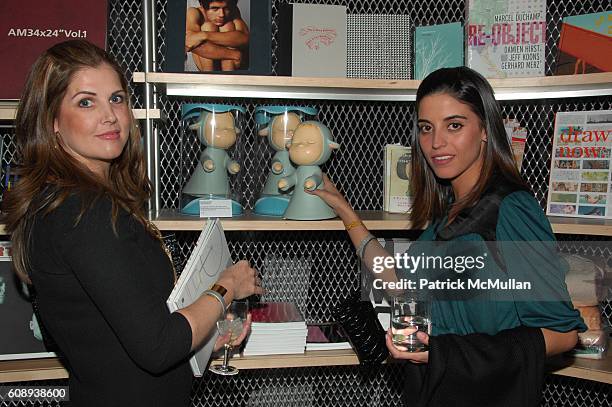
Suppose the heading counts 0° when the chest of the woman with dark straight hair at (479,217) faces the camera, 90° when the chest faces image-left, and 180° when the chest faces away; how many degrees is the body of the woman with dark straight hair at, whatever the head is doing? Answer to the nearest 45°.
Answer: approximately 45°

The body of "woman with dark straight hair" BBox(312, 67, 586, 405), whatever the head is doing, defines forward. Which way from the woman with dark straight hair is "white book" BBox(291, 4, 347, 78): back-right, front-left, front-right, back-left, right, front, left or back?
right

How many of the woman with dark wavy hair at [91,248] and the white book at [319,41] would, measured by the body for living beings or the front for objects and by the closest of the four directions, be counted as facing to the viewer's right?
1

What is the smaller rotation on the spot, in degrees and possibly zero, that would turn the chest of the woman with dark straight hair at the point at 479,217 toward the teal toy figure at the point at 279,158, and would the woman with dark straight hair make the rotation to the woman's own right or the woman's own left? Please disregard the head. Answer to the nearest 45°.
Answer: approximately 90° to the woman's own right

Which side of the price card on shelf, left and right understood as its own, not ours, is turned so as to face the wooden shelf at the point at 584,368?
left

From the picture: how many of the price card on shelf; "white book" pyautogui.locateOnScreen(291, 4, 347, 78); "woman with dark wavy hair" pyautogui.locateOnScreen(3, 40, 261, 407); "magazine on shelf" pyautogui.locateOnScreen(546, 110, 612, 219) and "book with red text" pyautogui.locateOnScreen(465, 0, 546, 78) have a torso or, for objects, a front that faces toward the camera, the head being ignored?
4
